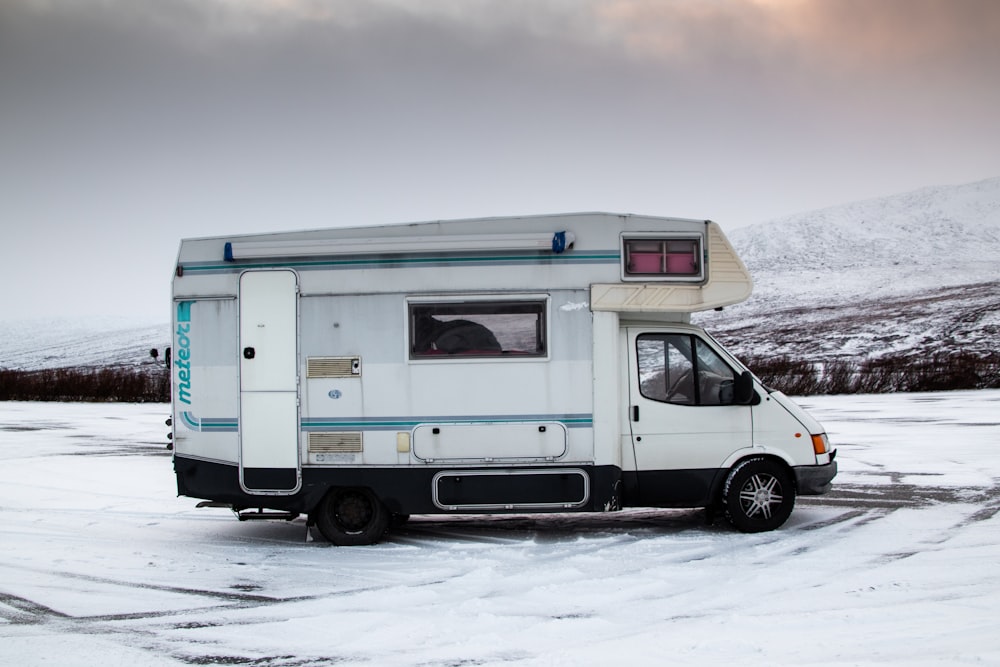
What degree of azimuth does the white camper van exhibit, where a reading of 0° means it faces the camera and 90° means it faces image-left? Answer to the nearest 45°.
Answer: approximately 270°
